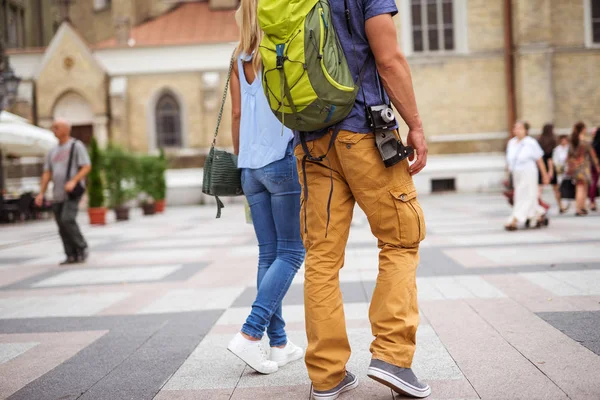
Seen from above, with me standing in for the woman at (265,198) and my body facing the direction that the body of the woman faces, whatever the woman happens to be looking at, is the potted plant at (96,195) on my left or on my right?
on my left

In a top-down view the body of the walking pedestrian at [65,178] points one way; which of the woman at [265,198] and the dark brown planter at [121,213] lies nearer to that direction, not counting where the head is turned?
the woman

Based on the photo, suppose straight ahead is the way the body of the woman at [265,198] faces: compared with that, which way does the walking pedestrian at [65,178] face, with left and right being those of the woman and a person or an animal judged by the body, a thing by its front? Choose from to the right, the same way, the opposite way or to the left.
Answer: the opposite way

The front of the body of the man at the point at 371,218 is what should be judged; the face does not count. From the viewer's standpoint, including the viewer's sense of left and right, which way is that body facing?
facing away from the viewer and to the right of the viewer

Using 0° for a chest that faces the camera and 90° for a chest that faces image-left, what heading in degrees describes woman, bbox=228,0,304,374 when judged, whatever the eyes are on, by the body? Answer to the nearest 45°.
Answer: approximately 225°

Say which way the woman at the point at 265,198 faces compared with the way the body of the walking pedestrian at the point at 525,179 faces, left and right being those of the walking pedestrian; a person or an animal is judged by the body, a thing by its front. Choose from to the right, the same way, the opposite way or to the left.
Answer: the opposite way

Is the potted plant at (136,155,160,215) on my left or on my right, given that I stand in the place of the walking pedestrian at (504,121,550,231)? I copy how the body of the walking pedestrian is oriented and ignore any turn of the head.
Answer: on my right

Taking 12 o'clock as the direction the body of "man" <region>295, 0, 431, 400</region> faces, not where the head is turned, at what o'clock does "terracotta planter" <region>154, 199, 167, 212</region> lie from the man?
The terracotta planter is roughly at 10 o'clock from the man.

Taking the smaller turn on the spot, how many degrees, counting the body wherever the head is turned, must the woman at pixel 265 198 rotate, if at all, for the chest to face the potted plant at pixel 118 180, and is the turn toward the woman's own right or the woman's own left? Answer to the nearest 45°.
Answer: approximately 45° to the woman's own left

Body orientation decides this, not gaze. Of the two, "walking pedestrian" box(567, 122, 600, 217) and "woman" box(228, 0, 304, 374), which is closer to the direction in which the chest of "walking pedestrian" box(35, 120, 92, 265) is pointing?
the woman

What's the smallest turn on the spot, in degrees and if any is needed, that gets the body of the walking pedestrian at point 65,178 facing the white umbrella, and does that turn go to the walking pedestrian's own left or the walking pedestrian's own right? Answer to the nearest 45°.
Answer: approximately 135° to the walking pedestrian's own right

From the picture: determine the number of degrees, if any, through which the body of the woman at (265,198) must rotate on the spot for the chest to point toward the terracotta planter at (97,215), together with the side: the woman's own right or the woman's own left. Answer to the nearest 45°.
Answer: approximately 45° to the woman's own left
